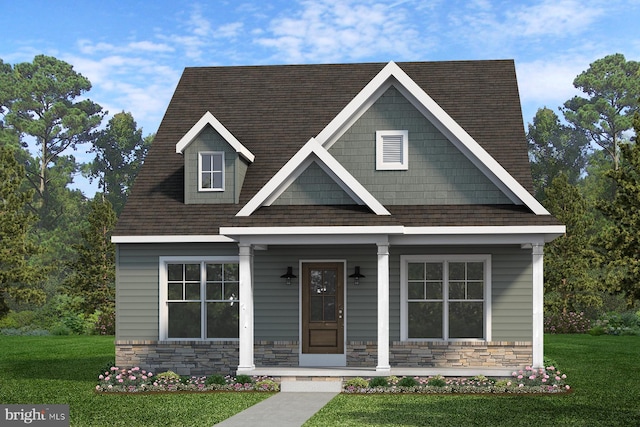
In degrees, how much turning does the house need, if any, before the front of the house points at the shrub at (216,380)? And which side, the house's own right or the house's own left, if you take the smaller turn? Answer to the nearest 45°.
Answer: approximately 45° to the house's own right

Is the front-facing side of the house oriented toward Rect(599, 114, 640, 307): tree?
no

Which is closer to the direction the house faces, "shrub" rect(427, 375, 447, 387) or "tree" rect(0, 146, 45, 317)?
the shrub

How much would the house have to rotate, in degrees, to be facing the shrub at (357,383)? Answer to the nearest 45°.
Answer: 0° — it already faces it

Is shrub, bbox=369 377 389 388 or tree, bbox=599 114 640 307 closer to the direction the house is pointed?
the shrub

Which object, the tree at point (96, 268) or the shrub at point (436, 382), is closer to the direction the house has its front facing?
the shrub

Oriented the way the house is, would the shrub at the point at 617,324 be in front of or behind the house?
behind

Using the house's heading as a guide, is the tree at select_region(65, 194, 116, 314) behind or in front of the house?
behind

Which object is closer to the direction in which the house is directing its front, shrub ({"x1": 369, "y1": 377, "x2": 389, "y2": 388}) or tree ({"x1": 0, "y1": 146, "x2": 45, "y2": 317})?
the shrub

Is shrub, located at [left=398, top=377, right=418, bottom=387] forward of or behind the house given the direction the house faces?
forward

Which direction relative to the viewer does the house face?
toward the camera
